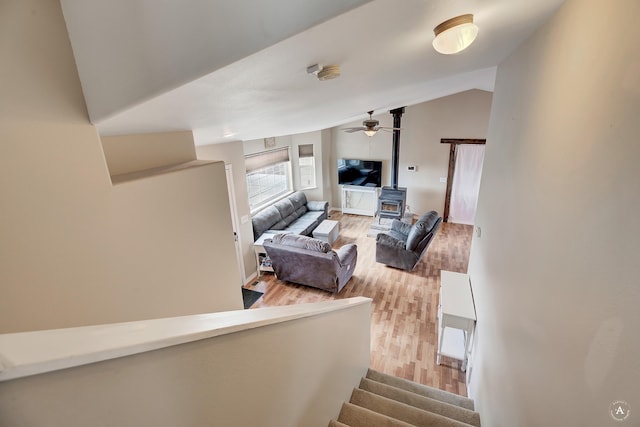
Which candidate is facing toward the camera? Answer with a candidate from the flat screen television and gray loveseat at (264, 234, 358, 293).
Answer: the flat screen television

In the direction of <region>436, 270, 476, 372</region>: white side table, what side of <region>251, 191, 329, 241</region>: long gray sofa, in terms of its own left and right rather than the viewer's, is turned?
front

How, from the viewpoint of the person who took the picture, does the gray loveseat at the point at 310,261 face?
facing away from the viewer and to the right of the viewer

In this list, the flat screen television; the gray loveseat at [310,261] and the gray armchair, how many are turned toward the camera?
1

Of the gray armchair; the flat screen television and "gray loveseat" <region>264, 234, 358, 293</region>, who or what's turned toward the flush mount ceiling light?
the flat screen television

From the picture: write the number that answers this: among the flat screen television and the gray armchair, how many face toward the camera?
1

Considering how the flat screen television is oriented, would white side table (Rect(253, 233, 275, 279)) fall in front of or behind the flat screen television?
in front

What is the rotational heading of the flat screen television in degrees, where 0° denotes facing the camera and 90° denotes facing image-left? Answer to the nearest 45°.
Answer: approximately 0°

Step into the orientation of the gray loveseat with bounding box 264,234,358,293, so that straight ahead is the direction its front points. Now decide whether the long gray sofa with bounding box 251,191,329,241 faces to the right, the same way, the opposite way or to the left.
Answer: to the right

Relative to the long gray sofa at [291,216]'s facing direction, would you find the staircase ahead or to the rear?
ahead

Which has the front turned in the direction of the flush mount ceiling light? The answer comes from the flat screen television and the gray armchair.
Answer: the flat screen television

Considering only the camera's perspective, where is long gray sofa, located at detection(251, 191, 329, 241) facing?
facing the viewer and to the right of the viewer

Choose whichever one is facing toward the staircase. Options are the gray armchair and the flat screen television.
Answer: the flat screen television

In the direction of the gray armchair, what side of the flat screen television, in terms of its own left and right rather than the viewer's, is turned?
front
